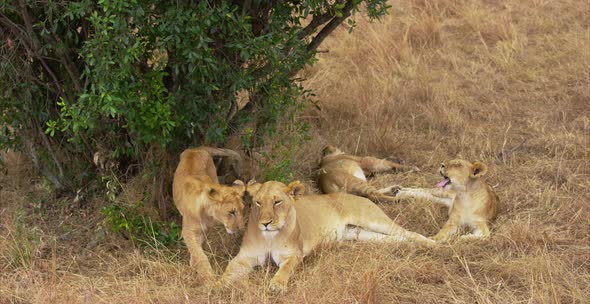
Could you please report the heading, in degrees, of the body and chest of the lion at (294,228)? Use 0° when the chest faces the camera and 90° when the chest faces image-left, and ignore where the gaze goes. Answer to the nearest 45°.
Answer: approximately 45°

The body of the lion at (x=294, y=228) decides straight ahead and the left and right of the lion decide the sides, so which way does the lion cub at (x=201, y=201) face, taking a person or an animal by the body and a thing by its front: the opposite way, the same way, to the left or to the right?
to the left

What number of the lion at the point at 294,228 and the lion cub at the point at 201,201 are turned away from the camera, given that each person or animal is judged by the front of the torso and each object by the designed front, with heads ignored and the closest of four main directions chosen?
0

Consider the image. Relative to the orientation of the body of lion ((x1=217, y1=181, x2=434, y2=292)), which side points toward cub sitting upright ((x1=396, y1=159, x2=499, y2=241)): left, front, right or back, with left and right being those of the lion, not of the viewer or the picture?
back

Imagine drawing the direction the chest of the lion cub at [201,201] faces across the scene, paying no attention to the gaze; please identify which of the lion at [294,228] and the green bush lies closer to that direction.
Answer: the lion

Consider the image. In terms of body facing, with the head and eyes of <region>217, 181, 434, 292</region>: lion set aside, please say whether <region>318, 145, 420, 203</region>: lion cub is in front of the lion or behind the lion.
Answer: behind

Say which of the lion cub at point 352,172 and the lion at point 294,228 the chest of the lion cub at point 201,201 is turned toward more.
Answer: the lion

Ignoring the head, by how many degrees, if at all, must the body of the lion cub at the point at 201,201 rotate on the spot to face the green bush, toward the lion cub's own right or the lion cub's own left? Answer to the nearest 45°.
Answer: approximately 180°

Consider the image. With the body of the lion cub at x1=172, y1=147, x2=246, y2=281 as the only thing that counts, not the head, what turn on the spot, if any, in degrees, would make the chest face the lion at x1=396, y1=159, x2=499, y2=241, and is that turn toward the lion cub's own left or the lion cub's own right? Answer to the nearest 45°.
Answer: approximately 45° to the lion cub's own left

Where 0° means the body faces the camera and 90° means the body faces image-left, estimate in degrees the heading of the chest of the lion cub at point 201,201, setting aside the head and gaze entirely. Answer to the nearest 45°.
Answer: approximately 315°

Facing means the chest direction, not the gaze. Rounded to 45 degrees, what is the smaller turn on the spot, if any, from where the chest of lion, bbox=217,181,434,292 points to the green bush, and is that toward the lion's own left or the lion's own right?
approximately 90° to the lion's own right

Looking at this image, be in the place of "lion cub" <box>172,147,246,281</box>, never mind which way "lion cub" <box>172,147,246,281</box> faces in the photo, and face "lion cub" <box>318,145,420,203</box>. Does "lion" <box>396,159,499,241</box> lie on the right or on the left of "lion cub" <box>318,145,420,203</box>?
right

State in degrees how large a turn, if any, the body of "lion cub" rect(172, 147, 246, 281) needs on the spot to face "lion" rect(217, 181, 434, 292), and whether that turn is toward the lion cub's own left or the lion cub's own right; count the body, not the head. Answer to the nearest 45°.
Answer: approximately 45° to the lion cub's own left
